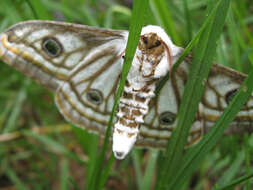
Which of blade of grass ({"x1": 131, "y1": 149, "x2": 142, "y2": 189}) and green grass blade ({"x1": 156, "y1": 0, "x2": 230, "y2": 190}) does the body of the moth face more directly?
the green grass blade

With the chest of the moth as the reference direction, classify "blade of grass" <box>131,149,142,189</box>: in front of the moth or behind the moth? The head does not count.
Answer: behind

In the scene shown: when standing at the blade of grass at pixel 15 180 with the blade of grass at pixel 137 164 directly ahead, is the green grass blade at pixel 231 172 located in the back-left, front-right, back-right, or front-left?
front-right
